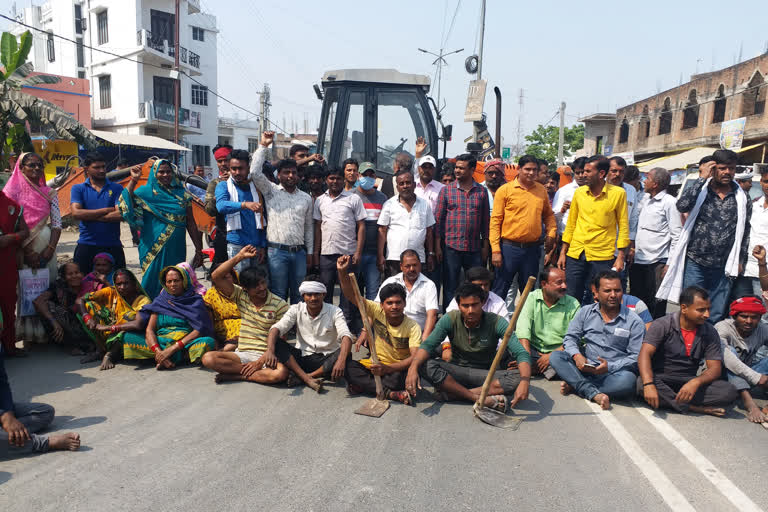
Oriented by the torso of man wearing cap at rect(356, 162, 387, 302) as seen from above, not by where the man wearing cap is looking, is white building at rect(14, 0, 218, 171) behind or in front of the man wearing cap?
behind
